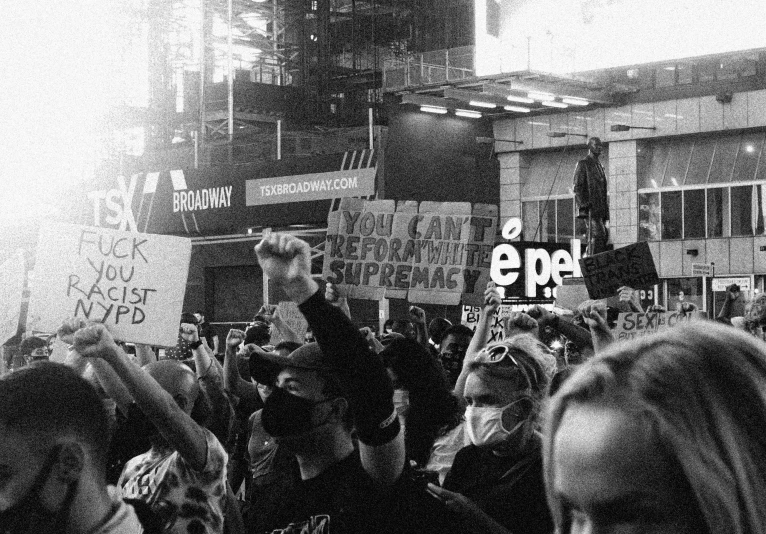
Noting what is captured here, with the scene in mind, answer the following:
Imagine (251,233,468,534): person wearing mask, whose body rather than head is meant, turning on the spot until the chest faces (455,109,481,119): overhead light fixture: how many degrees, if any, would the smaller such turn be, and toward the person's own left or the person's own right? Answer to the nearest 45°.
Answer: approximately 135° to the person's own right

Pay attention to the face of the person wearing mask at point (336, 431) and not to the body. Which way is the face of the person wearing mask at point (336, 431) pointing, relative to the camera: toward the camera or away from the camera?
toward the camera

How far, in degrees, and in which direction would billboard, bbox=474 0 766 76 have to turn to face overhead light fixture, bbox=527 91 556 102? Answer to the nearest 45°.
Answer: approximately 45° to its right

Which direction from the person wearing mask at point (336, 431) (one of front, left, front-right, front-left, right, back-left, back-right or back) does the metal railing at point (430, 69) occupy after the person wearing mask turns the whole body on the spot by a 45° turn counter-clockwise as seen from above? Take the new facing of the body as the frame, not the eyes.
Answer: back

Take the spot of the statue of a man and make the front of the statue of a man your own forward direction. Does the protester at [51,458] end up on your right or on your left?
on your right

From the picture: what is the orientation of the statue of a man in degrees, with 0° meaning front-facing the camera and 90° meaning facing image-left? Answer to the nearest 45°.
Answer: approximately 315°

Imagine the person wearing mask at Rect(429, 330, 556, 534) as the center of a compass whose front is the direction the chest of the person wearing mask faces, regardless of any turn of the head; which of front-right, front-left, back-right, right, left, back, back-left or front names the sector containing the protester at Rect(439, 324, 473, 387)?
back-right

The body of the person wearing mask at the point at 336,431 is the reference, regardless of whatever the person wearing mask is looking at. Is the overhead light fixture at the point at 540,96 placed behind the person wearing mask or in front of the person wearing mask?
behind

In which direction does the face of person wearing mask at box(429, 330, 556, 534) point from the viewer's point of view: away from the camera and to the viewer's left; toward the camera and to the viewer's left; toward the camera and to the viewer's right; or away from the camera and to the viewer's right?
toward the camera and to the viewer's left

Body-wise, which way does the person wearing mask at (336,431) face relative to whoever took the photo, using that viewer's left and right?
facing the viewer and to the left of the viewer

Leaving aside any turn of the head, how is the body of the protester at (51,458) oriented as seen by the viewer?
to the viewer's left
